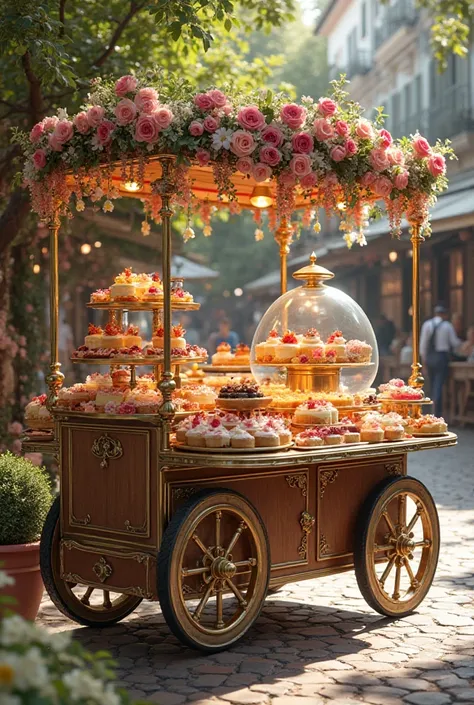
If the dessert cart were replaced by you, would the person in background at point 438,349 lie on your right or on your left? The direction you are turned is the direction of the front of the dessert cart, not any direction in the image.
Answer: on your left
